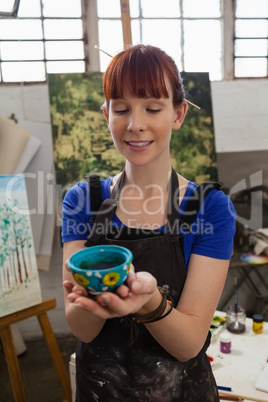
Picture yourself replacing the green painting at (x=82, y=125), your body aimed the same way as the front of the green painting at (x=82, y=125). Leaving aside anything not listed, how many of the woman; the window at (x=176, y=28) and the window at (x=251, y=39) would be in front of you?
1

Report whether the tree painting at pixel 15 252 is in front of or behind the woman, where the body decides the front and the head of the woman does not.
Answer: behind

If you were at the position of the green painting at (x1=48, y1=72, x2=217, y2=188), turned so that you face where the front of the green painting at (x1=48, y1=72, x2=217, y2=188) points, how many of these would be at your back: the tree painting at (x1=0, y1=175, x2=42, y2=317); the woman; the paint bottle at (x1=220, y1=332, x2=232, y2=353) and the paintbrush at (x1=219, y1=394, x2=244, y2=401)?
0

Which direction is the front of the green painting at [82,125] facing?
toward the camera

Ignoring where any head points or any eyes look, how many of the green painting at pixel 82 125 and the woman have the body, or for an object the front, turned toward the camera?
2

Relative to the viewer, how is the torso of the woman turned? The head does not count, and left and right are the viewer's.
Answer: facing the viewer

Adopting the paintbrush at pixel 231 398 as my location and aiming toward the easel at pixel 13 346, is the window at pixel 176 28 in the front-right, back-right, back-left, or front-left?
front-right

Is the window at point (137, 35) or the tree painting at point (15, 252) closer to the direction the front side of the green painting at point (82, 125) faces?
the tree painting

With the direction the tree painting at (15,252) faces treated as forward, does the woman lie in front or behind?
in front

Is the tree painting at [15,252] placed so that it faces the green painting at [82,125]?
no

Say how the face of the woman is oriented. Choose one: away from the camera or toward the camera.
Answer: toward the camera

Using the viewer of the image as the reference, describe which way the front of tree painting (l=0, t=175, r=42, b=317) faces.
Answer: facing the viewer and to the right of the viewer

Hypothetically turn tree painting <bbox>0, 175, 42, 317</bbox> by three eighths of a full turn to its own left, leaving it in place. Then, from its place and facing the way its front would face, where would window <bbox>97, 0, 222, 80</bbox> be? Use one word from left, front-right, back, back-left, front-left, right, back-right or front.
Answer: front-right

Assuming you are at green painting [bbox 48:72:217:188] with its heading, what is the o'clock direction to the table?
The table is roughly at 11 o'clock from the green painting.

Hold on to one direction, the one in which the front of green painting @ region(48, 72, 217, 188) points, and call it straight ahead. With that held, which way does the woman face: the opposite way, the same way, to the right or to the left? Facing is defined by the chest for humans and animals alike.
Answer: the same way

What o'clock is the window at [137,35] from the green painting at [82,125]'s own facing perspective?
The window is roughly at 7 o'clock from the green painting.

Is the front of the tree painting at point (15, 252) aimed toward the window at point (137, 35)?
no
